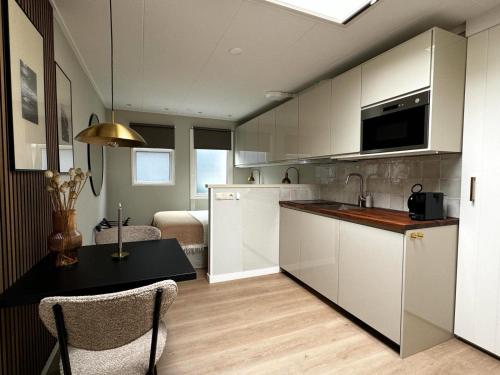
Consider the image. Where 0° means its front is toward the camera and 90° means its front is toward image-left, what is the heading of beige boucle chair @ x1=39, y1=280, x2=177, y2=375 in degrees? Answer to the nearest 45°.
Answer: approximately 180°

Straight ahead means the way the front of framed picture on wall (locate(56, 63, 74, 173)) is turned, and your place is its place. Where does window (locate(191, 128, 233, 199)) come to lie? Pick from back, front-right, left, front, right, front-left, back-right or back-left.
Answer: front-left

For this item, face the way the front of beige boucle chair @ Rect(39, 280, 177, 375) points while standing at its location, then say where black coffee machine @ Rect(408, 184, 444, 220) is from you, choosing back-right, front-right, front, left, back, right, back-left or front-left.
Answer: right

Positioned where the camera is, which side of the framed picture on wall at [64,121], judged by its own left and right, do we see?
right

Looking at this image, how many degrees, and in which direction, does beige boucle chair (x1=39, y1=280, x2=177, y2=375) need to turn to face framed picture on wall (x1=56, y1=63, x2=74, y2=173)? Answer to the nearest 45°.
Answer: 0° — it already faces it

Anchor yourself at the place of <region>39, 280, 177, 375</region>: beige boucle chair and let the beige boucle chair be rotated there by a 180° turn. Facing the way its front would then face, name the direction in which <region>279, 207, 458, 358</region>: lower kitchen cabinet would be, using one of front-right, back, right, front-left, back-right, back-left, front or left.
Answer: left

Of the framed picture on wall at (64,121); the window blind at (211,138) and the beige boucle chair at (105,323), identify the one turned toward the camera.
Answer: the window blind

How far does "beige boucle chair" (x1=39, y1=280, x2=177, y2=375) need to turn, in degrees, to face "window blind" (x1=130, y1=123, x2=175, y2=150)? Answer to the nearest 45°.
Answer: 0° — it already faces it

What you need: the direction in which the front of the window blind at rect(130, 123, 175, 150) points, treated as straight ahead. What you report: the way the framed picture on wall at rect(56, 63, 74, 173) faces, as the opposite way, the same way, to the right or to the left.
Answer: to the left

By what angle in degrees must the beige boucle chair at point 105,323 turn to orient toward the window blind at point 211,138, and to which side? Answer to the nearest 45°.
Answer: approximately 45° to its right

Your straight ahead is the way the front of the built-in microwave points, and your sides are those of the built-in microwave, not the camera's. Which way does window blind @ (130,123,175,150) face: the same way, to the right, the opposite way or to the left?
to the left

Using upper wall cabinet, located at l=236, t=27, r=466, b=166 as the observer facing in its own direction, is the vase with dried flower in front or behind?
in front

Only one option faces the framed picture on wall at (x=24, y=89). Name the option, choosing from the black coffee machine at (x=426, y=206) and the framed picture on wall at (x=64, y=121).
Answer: the black coffee machine
